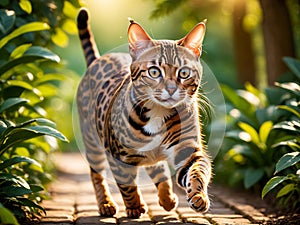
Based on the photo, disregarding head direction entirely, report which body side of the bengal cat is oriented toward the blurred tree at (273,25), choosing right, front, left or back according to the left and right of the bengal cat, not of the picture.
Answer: left

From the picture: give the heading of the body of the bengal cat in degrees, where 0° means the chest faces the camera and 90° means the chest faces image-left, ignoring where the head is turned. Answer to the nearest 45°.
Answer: approximately 315°
